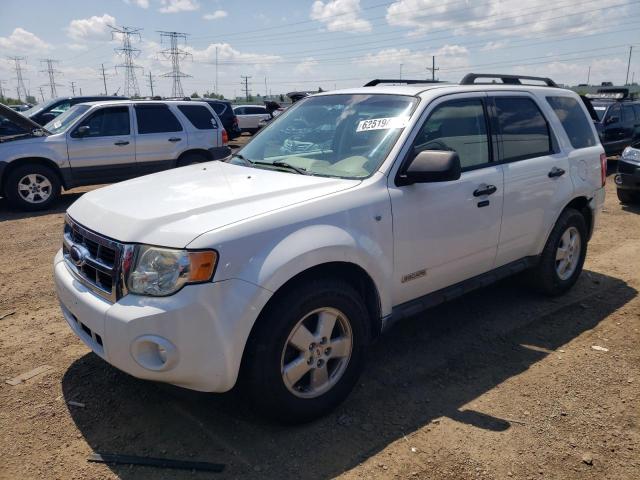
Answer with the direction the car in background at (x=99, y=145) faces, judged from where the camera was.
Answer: facing to the left of the viewer

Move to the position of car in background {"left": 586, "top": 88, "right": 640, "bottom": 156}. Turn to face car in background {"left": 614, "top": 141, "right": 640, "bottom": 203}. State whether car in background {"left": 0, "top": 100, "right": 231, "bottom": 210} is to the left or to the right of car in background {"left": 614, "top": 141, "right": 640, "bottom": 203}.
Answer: right

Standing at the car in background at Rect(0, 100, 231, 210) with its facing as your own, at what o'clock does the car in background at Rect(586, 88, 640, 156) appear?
the car in background at Rect(586, 88, 640, 156) is roughly at 6 o'clock from the car in background at Rect(0, 100, 231, 210).

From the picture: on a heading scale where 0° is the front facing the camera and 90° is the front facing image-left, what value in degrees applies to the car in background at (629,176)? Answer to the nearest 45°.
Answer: approximately 45°

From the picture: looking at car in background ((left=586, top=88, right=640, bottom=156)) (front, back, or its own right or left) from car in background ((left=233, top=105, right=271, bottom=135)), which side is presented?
right

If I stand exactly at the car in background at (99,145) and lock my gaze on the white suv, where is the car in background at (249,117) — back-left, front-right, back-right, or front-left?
back-left

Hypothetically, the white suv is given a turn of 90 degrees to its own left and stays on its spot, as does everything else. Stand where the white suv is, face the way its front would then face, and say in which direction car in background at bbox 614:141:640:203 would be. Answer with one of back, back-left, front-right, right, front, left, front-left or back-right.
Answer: left

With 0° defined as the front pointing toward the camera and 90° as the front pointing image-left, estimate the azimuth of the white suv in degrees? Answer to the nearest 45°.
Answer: approximately 45°
